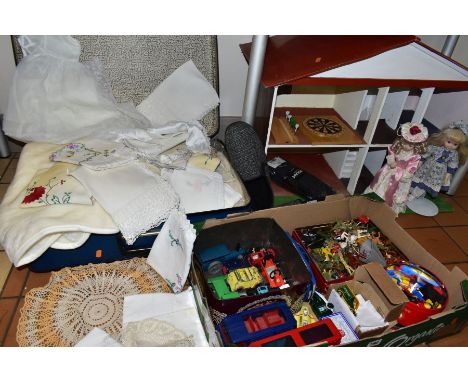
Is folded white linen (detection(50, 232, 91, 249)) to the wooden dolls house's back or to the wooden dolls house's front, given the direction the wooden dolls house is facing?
to the front

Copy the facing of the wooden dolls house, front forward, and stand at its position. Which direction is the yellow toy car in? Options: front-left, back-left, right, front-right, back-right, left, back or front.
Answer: front

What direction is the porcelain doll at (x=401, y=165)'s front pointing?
toward the camera

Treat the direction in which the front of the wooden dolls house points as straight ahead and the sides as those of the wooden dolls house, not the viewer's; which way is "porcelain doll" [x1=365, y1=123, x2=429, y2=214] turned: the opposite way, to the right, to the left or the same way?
the same way

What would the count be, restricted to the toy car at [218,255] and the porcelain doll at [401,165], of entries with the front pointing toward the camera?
1

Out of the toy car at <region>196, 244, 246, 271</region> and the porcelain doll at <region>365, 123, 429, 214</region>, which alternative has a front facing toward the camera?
the porcelain doll

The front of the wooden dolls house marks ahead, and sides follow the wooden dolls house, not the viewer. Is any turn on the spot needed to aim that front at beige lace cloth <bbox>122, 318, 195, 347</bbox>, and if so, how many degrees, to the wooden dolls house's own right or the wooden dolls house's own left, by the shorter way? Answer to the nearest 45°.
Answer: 0° — it already faces it

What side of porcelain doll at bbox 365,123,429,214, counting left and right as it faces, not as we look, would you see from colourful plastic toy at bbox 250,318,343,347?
front

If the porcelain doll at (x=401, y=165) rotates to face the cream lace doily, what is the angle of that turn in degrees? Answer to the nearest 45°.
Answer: approximately 45° to its right

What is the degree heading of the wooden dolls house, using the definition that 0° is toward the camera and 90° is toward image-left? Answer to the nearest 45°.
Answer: approximately 0°
